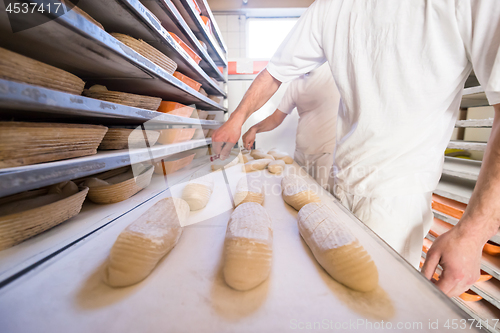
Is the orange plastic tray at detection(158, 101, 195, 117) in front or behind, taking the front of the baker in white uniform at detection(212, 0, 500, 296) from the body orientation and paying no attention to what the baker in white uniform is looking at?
in front

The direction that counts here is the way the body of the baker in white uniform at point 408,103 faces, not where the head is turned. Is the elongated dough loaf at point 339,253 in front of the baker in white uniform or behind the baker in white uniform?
in front

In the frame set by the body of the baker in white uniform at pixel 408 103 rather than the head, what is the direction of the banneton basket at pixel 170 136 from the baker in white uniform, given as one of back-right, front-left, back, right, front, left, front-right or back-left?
front-right

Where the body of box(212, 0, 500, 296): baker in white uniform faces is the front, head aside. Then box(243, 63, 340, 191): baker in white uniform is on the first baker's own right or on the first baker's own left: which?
on the first baker's own right

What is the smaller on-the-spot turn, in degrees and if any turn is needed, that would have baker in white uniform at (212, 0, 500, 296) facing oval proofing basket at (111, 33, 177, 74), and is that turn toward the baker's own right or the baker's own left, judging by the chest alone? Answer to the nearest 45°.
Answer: approximately 45° to the baker's own right

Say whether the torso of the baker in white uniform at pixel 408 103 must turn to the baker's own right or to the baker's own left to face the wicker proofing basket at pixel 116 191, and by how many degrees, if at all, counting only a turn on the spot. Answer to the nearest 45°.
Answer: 0° — they already face it

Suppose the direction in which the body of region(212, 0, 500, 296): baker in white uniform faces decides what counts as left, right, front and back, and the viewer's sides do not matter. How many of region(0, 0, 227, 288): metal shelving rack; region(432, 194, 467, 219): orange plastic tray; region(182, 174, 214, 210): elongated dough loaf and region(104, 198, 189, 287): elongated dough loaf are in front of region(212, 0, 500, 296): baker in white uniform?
3

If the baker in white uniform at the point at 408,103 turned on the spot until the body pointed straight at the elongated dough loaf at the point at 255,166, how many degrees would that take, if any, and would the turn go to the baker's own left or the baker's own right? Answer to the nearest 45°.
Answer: approximately 45° to the baker's own right

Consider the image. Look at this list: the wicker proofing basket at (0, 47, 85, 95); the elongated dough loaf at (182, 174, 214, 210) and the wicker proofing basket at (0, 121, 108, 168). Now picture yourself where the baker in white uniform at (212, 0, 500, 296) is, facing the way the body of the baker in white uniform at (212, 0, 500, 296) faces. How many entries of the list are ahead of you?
3

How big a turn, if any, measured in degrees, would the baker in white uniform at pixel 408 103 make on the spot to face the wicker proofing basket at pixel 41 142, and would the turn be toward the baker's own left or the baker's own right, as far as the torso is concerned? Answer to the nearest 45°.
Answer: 0° — they already face it

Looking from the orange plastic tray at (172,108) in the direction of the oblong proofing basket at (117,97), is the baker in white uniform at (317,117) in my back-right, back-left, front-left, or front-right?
back-left

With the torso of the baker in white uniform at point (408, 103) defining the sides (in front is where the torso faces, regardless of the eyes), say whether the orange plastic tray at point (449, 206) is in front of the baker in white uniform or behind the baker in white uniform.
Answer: behind
